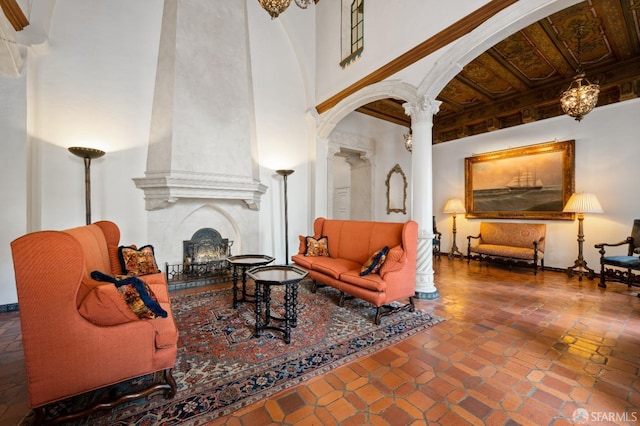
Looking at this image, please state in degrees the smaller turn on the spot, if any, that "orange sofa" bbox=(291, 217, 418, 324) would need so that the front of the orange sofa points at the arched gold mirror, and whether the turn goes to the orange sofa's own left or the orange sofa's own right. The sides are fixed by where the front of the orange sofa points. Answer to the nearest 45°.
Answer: approximately 135° to the orange sofa's own right

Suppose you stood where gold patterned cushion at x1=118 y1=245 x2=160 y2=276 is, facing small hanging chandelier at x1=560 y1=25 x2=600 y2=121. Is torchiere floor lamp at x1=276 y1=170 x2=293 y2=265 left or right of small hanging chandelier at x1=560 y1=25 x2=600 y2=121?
left

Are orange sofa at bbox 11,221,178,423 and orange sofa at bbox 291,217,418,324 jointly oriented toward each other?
yes

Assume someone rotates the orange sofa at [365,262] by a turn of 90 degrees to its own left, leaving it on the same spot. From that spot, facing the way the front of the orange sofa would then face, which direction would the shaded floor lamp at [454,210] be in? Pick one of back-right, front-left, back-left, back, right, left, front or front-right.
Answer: left

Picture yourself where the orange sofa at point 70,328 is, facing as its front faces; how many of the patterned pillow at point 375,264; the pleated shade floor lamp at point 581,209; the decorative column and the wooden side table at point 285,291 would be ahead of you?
4

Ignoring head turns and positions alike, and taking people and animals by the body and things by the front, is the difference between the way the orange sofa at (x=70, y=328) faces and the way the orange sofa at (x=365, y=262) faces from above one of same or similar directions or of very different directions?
very different directions

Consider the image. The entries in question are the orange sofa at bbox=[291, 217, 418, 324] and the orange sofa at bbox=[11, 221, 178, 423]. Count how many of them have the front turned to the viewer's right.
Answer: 1

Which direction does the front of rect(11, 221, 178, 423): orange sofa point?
to the viewer's right

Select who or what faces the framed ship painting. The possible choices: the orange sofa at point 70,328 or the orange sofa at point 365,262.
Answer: the orange sofa at point 70,328

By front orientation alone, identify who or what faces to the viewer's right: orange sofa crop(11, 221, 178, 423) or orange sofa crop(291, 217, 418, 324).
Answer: the orange sofa crop(11, 221, 178, 423)

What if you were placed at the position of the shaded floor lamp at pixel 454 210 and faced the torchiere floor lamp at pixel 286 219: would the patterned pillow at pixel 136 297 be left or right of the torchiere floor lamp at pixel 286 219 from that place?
left

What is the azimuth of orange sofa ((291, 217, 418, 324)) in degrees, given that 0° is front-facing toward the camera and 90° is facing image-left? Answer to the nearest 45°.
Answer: approximately 45°
